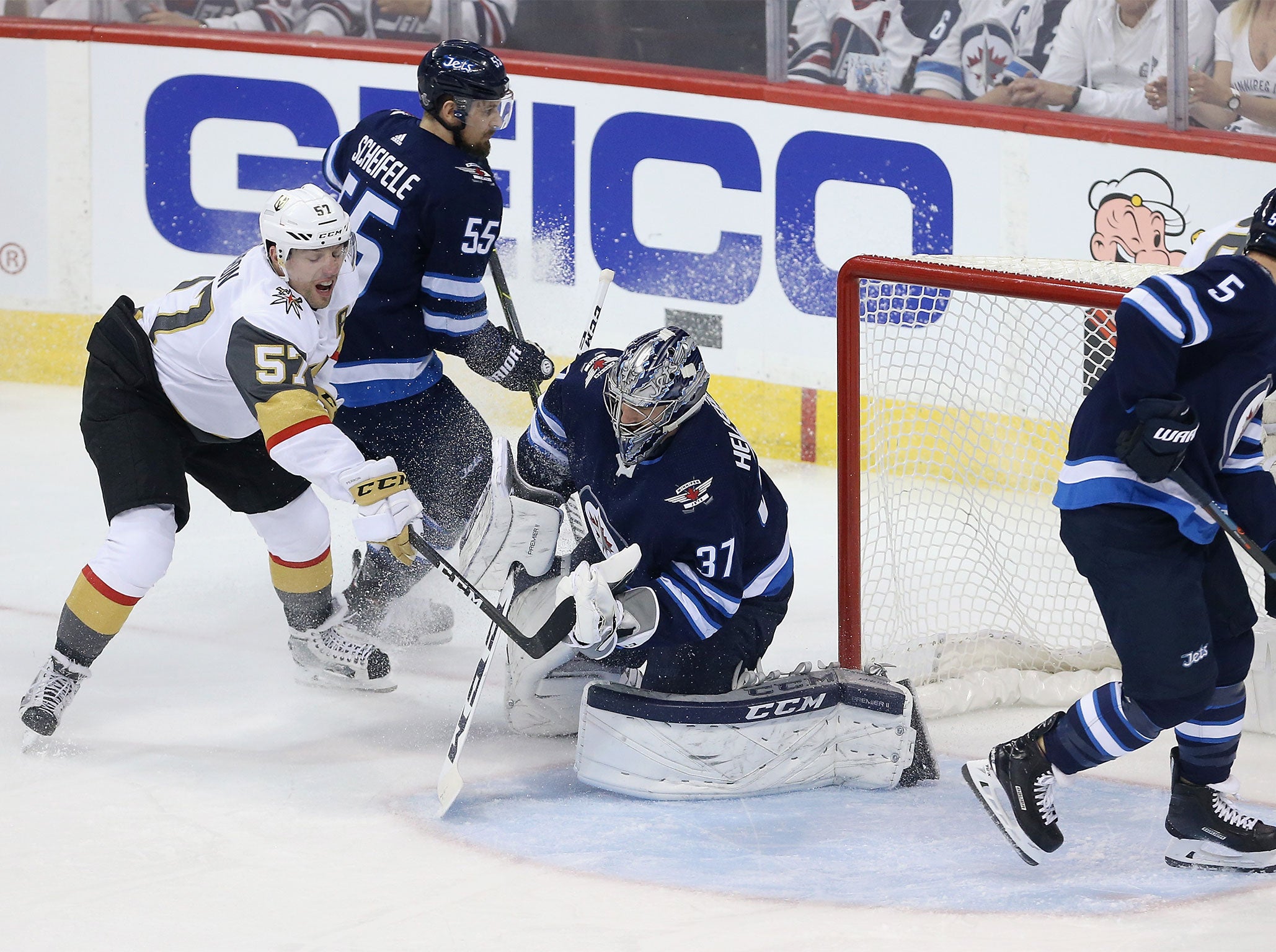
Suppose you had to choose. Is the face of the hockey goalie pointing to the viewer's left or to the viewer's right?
to the viewer's left

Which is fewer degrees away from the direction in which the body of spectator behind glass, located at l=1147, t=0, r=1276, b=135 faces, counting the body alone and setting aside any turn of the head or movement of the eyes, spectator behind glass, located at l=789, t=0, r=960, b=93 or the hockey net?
the hockey net

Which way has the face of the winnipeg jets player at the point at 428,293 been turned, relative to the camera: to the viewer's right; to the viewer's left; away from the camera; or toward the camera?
to the viewer's right

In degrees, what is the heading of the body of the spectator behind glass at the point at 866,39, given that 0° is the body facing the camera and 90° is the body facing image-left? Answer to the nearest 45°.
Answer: approximately 0°

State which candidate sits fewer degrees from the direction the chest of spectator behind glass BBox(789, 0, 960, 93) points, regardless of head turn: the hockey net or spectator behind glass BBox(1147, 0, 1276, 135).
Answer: the hockey net

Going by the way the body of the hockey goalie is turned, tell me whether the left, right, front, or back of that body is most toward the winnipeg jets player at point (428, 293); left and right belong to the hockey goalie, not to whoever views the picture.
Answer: right
